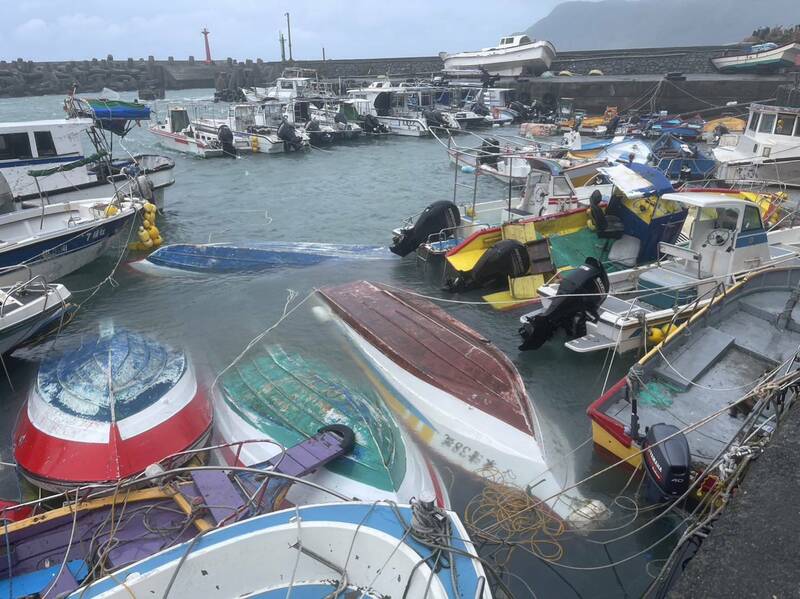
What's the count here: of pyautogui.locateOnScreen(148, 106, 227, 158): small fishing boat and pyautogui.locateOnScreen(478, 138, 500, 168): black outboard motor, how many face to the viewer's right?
1

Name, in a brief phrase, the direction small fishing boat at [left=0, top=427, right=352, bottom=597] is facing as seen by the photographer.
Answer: facing away from the viewer and to the right of the viewer

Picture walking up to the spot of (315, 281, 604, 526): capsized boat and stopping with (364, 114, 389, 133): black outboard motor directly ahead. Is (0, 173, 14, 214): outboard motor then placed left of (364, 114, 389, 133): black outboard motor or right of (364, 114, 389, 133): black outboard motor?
left

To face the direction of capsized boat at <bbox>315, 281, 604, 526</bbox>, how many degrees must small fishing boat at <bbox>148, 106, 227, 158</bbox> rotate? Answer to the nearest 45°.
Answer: approximately 135° to its left

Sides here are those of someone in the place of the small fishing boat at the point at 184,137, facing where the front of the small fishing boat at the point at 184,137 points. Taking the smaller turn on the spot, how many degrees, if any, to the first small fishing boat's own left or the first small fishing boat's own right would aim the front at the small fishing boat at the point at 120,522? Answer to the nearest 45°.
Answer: approximately 135° to the first small fishing boat's own left

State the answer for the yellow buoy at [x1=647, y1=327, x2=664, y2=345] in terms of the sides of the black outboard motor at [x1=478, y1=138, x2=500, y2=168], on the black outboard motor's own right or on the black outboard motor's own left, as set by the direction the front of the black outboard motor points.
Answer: on the black outboard motor's own right

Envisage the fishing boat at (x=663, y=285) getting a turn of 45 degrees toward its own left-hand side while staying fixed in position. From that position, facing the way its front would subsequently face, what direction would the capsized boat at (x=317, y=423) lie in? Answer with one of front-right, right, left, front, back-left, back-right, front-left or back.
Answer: back-left

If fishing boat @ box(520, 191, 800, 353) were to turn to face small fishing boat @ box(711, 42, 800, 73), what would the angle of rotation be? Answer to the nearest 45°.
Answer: approximately 45° to its left

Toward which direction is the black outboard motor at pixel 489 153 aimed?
to the viewer's right

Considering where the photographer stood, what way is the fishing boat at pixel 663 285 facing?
facing away from the viewer and to the right of the viewer

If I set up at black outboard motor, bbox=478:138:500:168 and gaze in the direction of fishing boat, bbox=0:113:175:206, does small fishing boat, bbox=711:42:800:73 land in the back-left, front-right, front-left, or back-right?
back-right

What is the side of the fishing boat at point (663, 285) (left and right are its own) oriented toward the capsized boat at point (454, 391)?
back

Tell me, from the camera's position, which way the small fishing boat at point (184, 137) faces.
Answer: facing away from the viewer and to the left of the viewer
